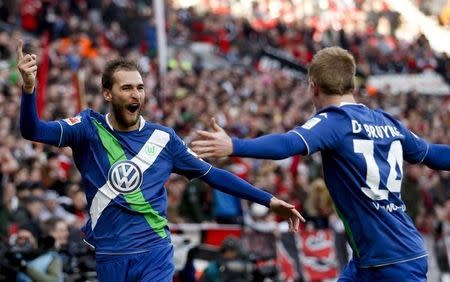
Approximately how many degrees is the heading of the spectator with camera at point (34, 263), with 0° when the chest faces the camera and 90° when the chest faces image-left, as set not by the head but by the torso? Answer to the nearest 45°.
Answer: approximately 0°

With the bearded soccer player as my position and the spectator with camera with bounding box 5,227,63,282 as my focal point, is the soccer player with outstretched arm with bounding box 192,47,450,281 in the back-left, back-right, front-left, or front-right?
back-right

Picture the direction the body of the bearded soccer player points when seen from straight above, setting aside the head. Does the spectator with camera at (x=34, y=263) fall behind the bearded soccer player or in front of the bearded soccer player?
behind

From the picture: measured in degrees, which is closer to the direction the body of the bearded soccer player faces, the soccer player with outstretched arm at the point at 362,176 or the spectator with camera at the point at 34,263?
the soccer player with outstretched arm

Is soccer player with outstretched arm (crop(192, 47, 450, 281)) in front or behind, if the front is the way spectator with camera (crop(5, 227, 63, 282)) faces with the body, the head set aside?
in front

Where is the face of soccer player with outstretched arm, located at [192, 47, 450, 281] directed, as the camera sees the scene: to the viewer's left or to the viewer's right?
to the viewer's left

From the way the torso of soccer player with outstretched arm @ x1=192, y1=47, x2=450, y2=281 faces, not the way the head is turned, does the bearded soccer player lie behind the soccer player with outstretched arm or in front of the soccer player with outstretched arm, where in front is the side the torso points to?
in front

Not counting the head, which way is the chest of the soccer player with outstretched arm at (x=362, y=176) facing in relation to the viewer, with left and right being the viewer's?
facing away from the viewer and to the left of the viewer

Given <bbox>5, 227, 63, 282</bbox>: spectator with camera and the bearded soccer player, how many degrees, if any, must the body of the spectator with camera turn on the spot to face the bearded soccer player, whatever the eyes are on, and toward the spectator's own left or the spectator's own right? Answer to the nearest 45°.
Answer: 0° — they already face them

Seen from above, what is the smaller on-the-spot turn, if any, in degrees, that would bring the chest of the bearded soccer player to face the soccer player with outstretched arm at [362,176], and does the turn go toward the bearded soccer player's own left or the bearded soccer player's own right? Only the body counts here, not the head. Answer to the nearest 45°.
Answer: approximately 45° to the bearded soccer player's own left
